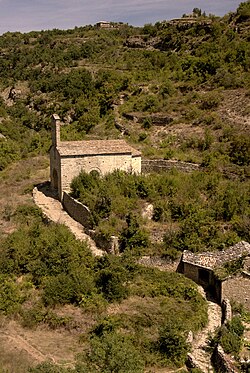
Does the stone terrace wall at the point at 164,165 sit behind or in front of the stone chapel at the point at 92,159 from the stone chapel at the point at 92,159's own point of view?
behind

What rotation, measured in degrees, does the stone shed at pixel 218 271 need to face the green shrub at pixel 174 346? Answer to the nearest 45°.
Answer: approximately 45° to its left

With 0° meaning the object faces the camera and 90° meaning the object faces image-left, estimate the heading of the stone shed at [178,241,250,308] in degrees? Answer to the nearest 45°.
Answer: approximately 45°

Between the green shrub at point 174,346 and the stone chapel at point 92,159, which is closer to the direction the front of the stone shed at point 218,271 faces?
the green shrub

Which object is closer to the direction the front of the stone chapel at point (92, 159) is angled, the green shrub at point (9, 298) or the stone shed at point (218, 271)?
the green shrub

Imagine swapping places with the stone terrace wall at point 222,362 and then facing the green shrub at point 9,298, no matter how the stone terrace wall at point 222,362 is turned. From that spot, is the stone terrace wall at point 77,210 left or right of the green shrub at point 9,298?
right

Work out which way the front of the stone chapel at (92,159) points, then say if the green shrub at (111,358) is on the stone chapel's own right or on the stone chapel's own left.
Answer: on the stone chapel's own left

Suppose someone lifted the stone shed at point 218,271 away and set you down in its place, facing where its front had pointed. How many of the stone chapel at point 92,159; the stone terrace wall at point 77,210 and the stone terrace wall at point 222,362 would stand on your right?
2

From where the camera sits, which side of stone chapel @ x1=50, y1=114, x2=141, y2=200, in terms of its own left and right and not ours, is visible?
left

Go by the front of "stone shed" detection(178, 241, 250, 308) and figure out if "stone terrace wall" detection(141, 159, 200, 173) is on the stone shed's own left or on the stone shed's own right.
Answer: on the stone shed's own right

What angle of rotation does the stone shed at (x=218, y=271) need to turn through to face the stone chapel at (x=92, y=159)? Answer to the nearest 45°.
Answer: approximately 90° to its right
